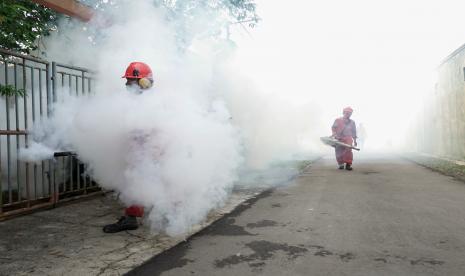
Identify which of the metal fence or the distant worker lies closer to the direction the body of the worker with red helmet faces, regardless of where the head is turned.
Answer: the metal fence

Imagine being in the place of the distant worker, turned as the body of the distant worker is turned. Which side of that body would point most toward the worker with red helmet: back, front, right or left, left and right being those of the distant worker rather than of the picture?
front

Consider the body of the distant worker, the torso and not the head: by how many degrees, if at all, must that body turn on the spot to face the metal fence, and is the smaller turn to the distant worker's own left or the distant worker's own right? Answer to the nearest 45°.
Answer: approximately 45° to the distant worker's own right

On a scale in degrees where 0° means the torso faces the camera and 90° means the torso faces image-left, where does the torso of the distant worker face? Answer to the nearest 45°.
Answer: approximately 0°

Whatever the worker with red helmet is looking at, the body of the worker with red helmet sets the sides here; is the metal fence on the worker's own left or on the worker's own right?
on the worker's own right
